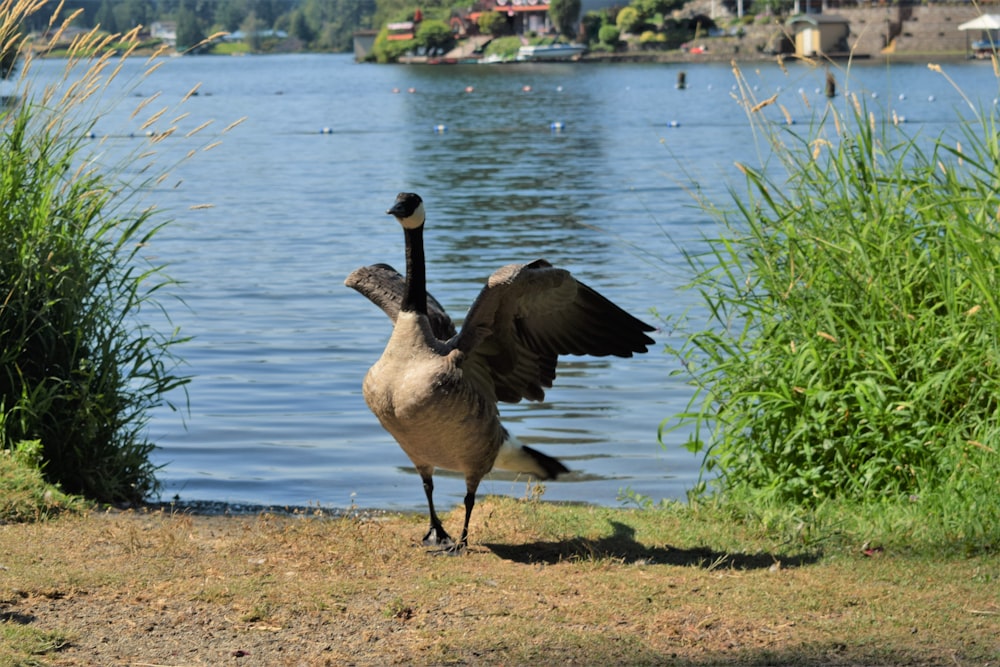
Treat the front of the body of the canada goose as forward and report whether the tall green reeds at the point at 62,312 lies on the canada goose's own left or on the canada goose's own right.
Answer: on the canada goose's own right

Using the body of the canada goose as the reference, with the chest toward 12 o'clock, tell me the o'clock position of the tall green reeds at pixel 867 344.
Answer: The tall green reeds is roughly at 7 o'clock from the canada goose.

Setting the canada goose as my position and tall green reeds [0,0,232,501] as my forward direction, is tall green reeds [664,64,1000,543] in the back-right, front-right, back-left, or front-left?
back-right
